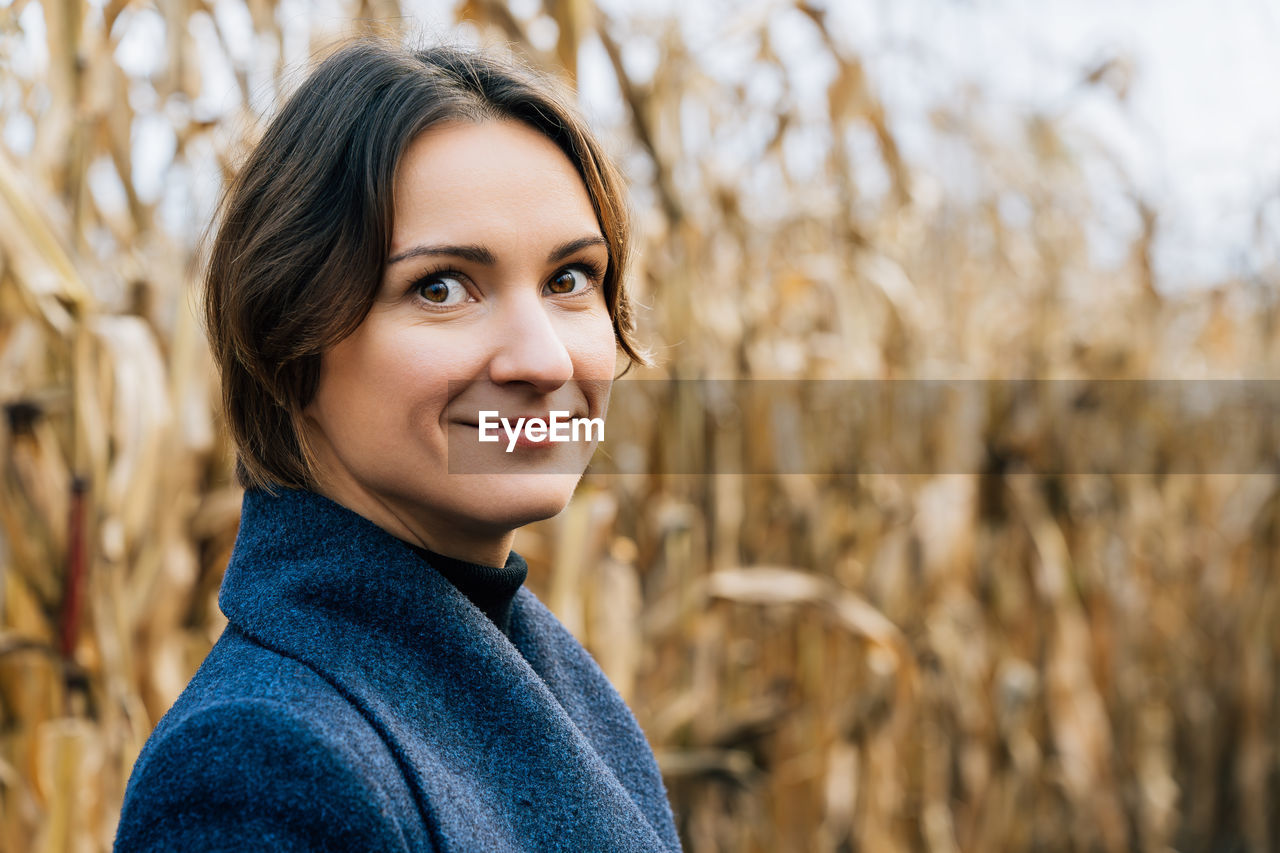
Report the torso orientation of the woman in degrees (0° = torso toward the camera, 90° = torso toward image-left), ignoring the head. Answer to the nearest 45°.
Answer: approximately 315°
